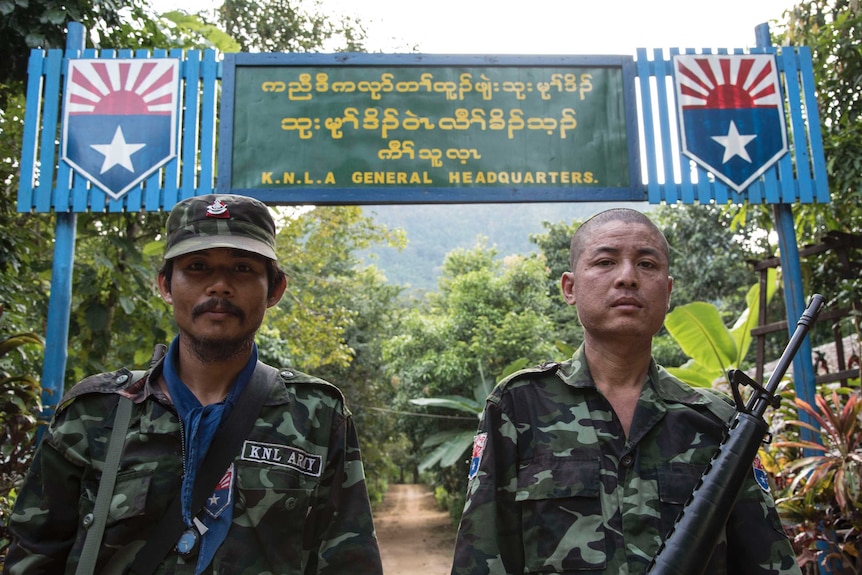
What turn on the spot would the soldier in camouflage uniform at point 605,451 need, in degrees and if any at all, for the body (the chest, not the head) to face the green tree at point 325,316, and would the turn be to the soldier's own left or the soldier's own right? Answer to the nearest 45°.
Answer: approximately 135° to the soldier's own right

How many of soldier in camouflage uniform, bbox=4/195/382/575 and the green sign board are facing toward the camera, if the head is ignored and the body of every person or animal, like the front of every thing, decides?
2

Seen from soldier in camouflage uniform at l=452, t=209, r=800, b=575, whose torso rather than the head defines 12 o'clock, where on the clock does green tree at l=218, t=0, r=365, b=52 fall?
The green tree is roughly at 5 o'clock from the soldier in camouflage uniform.

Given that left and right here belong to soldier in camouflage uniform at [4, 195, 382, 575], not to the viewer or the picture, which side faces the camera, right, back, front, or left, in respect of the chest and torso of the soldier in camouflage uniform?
front

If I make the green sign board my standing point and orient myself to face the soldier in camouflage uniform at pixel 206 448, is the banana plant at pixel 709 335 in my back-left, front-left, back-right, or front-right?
back-left

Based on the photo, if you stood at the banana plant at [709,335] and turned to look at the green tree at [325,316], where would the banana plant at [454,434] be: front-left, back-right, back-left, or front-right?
front-right

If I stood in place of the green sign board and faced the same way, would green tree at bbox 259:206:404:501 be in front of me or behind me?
behind

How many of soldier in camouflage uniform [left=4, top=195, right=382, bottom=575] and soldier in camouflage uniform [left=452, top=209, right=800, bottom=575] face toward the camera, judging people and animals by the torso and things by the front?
2

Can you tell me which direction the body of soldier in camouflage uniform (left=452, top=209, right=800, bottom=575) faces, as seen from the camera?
toward the camera

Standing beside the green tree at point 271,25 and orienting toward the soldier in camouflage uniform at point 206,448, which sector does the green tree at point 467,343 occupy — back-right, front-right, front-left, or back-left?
back-left

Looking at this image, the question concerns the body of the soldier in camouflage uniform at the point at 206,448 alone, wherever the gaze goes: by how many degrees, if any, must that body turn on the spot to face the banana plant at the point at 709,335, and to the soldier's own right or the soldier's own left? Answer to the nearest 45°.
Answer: approximately 135° to the soldier's own left

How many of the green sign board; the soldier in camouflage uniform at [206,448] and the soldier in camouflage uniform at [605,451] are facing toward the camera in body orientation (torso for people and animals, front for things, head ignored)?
3
